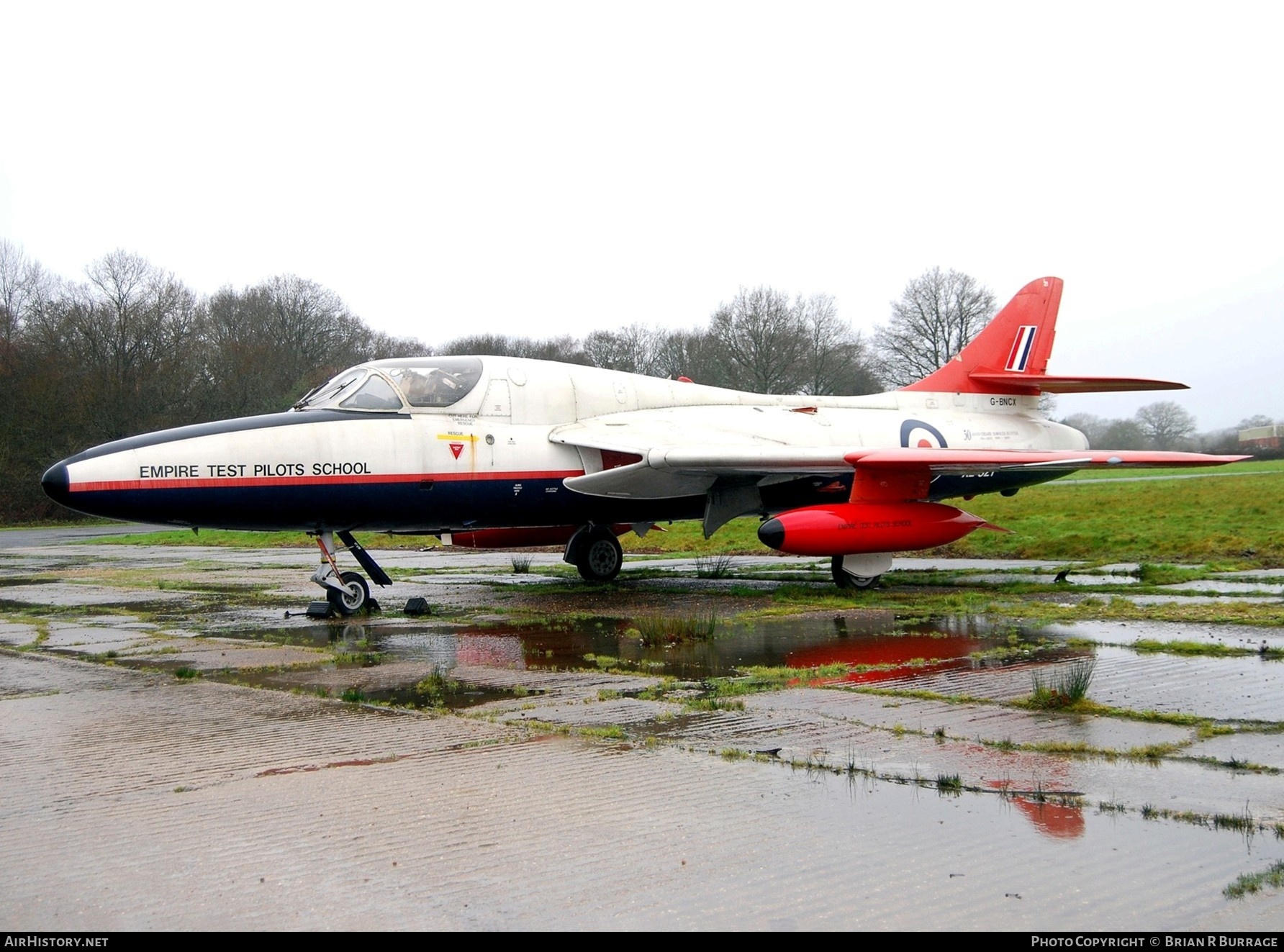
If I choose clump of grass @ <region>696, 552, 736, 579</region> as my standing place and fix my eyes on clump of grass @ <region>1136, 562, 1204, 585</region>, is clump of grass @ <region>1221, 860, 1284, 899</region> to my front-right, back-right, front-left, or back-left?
front-right

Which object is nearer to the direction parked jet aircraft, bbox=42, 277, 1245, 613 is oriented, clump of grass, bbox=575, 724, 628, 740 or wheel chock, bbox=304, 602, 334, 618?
the wheel chock

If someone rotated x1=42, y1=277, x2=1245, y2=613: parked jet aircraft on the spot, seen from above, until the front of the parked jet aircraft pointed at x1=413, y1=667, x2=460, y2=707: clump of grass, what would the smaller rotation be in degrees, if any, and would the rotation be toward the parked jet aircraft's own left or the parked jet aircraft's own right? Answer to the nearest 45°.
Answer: approximately 45° to the parked jet aircraft's own left

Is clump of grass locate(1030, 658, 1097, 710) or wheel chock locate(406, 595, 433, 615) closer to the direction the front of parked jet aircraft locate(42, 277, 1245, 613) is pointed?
the wheel chock

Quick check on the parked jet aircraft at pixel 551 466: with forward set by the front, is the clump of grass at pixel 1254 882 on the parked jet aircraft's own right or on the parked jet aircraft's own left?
on the parked jet aircraft's own left

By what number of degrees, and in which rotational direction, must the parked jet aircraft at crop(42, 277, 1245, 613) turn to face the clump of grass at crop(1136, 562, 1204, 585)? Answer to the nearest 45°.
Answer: approximately 135° to its left

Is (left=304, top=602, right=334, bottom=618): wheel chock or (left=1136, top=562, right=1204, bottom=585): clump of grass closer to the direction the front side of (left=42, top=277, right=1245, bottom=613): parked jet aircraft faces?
the wheel chock

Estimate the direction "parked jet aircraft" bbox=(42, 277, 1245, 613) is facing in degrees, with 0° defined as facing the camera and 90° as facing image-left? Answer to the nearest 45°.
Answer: approximately 45°

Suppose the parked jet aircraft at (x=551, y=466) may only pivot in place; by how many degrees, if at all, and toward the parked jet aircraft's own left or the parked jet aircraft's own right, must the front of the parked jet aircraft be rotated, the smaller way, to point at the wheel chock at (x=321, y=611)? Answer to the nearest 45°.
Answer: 0° — it already faces it

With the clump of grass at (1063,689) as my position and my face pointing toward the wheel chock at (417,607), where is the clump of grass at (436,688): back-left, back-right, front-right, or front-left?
front-left

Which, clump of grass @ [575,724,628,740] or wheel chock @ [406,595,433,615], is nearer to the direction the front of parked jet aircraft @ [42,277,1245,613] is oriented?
the wheel chock

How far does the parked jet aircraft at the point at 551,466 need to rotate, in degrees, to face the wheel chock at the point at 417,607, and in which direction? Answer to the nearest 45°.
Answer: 0° — it already faces it

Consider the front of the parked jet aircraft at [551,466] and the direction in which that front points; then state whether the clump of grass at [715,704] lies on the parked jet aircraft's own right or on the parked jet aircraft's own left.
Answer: on the parked jet aircraft's own left

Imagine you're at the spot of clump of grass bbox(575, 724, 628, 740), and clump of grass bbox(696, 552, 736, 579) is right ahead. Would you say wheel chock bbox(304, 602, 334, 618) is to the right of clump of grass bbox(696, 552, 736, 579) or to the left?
left

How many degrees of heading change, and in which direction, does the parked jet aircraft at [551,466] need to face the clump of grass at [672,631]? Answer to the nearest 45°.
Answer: approximately 45° to its left

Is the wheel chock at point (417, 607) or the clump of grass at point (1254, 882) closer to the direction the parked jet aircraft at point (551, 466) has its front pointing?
the wheel chock
